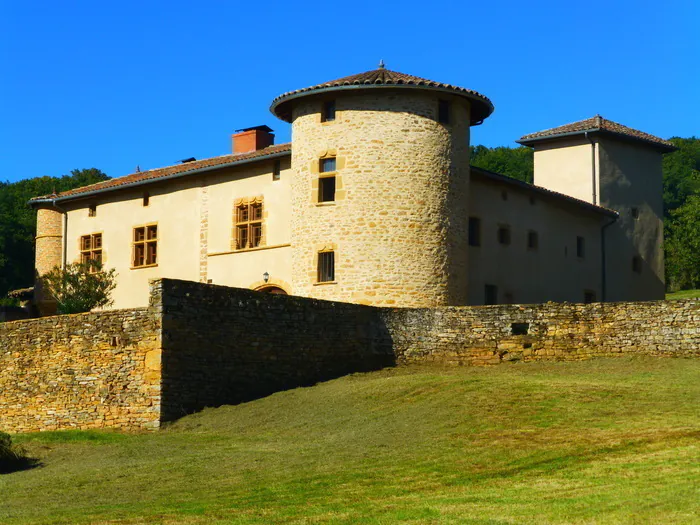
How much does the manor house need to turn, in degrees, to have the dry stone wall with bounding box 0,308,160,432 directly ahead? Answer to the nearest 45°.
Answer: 0° — it already faces it

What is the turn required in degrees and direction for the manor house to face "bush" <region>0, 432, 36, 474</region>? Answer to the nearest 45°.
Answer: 0° — it already faces it

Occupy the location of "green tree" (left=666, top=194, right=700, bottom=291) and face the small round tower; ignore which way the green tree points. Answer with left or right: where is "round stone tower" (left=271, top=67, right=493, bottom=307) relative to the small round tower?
left

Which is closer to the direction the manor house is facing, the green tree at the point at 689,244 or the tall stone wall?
the tall stone wall

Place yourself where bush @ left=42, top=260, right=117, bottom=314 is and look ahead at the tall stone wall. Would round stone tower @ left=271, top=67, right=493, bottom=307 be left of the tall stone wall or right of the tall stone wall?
left

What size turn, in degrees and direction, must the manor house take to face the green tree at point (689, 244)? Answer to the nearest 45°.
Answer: approximately 180°

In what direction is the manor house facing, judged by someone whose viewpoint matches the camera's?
facing the viewer and to the left of the viewer

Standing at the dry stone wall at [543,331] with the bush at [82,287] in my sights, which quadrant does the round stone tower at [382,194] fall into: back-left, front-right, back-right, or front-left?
front-right

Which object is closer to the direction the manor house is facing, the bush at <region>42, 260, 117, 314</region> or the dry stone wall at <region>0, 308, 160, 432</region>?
the dry stone wall

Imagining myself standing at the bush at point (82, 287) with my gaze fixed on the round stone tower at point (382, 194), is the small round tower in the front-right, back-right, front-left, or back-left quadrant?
back-left
